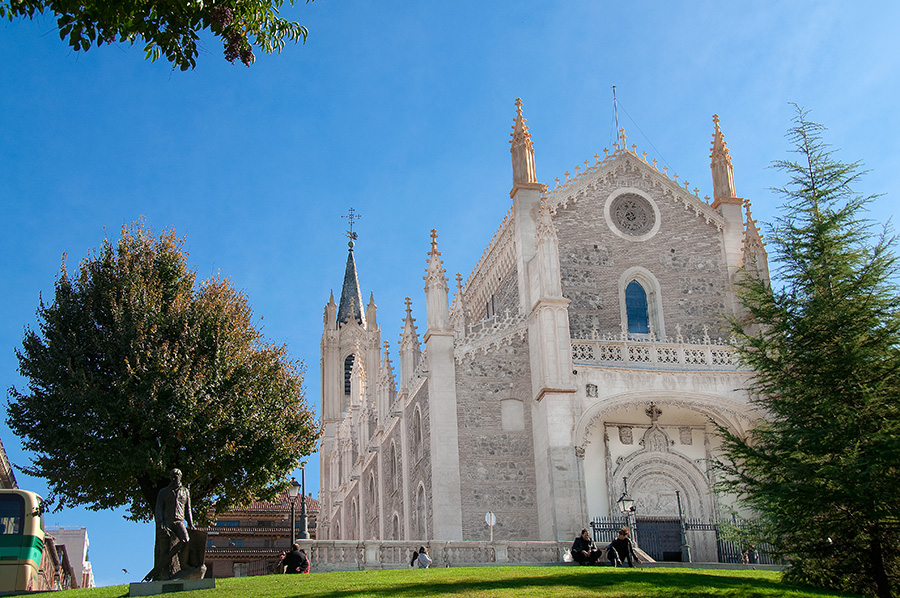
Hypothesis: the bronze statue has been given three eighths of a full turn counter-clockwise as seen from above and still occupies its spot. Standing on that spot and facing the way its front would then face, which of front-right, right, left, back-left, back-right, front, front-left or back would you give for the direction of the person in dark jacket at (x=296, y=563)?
front

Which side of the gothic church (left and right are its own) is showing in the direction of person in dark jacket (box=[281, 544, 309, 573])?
right

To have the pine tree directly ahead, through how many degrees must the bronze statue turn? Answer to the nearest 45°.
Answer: approximately 90° to its left

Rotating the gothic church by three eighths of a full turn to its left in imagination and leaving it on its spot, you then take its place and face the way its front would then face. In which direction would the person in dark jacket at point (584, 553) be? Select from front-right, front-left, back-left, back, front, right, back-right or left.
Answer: back

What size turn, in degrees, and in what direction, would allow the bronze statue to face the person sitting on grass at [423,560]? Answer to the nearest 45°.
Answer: approximately 135° to its left

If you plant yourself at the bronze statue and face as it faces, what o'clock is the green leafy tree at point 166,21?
The green leafy tree is roughly at 12 o'clock from the bronze statue.

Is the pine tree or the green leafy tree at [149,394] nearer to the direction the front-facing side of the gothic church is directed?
the pine tree

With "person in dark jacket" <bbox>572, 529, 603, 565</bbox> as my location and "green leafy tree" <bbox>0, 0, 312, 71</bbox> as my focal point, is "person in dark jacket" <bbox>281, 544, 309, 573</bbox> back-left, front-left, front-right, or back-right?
front-right

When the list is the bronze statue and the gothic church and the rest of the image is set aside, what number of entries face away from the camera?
0

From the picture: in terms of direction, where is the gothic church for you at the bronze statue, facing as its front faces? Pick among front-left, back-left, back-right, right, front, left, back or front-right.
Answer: back-left

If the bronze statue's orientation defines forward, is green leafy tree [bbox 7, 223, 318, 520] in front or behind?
behind

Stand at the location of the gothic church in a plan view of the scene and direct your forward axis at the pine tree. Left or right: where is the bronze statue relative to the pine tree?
right

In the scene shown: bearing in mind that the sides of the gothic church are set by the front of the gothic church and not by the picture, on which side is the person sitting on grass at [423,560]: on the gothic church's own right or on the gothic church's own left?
on the gothic church's own right

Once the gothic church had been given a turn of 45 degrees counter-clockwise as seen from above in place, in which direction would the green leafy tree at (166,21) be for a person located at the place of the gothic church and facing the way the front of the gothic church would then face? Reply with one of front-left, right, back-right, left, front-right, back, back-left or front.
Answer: right

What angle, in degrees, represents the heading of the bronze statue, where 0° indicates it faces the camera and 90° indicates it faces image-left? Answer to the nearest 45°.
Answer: approximately 0°

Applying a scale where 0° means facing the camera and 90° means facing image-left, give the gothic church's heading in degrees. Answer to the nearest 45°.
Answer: approximately 315°

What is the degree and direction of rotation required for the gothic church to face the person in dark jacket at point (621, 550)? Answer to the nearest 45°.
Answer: approximately 45° to its right
